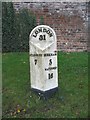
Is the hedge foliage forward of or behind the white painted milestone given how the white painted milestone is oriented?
behind

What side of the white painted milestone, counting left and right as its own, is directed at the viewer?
front
